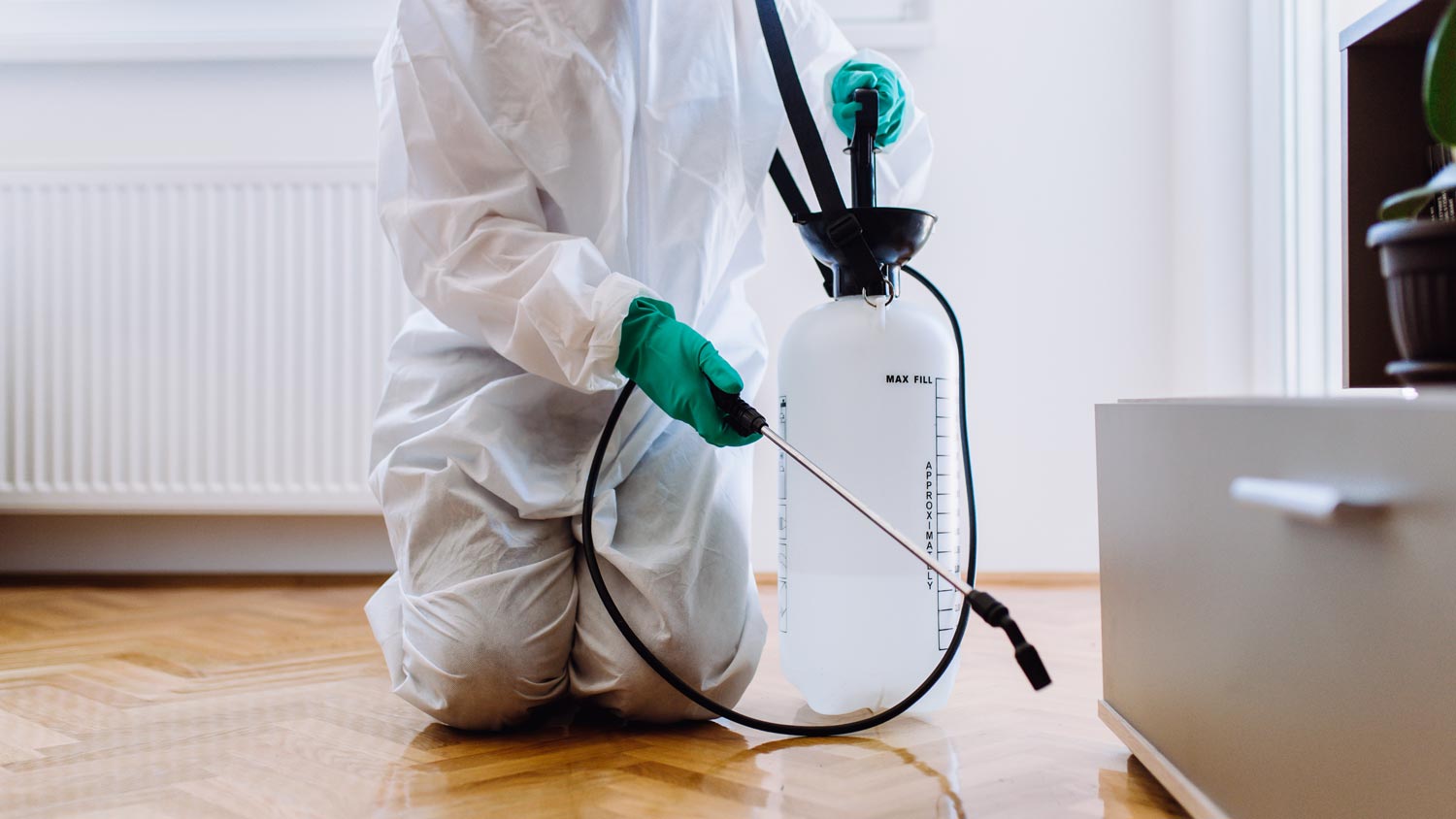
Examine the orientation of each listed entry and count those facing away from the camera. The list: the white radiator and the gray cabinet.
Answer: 0

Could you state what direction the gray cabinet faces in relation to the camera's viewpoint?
facing the viewer and to the left of the viewer

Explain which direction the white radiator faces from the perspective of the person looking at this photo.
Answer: facing the viewer

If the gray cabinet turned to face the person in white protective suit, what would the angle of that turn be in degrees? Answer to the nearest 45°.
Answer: approximately 45° to its right

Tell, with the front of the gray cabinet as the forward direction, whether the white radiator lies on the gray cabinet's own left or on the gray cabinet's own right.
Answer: on the gray cabinet's own right

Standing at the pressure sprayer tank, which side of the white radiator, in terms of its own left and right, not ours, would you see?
front
